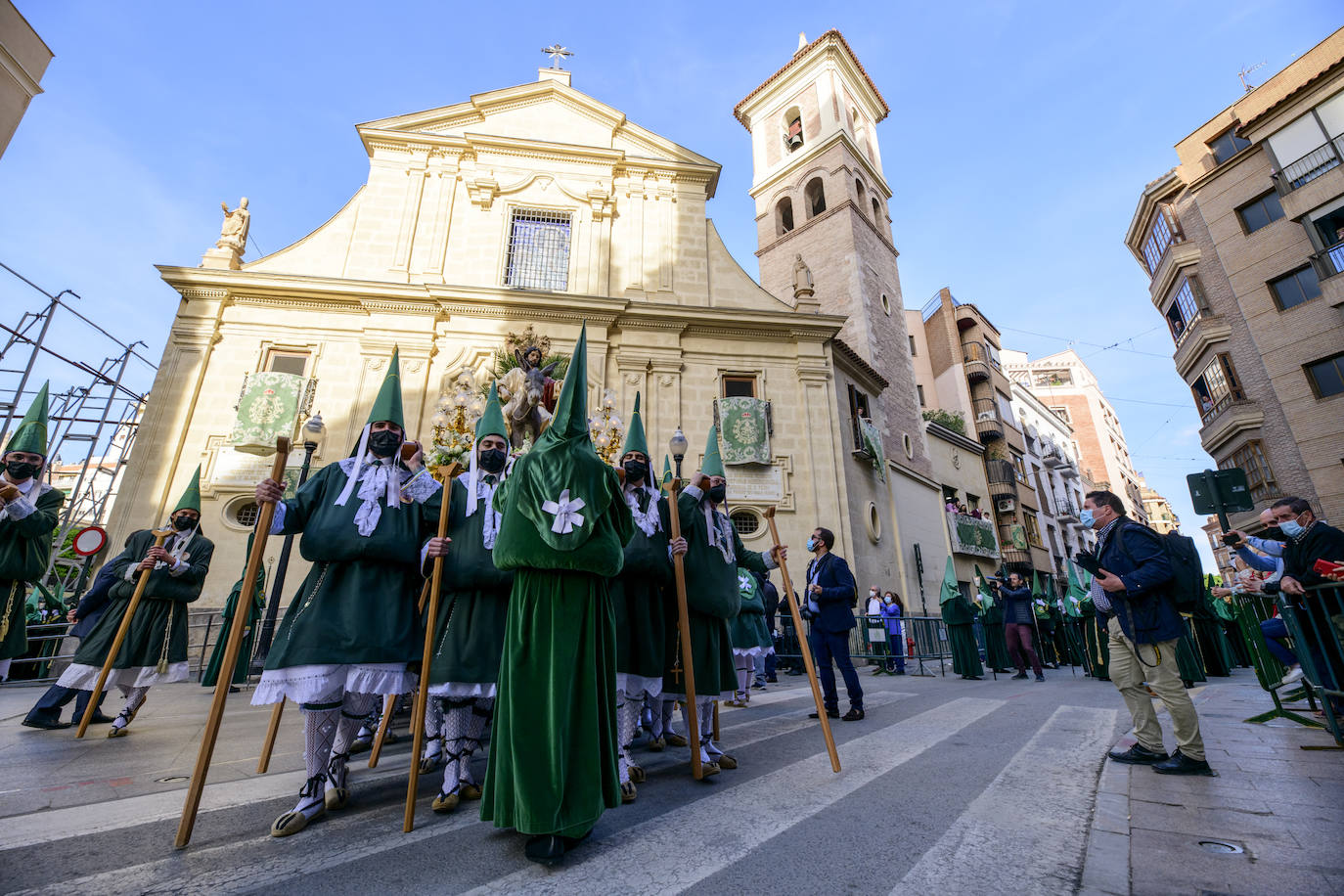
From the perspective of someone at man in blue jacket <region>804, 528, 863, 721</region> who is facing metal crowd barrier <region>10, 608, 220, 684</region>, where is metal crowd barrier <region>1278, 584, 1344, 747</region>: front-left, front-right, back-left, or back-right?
back-left

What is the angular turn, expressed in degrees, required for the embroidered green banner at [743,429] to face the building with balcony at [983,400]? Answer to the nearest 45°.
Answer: approximately 135° to its left

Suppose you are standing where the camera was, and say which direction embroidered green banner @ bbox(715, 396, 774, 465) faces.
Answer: facing the viewer

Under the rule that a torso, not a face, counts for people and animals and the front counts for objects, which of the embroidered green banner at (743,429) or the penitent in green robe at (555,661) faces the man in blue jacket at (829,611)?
the embroidered green banner

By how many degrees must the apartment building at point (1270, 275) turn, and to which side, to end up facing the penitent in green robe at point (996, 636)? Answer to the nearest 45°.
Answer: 0° — it already faces them

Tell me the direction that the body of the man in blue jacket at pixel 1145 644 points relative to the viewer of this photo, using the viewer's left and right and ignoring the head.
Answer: facing to the left of the viewer

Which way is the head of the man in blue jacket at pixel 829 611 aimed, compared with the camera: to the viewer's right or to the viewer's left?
to the viewer's left

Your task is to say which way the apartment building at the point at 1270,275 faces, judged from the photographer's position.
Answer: facing the viewer and to the left of the viewer
